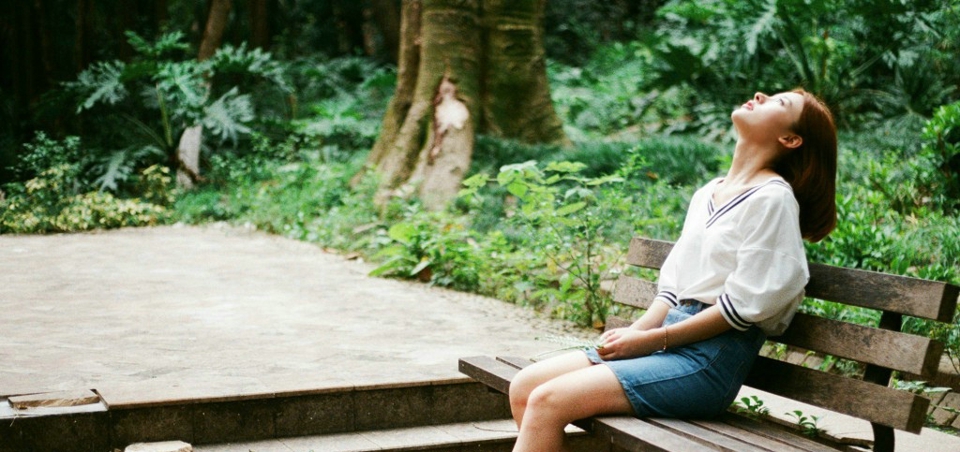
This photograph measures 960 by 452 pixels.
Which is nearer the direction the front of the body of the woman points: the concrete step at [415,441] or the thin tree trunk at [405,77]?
the concrete step

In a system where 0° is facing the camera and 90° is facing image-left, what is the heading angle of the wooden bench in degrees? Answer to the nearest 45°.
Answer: approximately 45°

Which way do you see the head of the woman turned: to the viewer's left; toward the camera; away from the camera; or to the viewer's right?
to the viewer's left

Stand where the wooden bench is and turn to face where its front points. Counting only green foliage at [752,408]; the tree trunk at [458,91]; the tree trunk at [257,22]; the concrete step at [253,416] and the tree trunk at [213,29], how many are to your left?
0

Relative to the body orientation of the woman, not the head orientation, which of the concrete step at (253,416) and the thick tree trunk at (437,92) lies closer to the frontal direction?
the concrete step

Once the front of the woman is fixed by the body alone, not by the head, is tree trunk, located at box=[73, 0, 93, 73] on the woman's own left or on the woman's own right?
on the woman's own right

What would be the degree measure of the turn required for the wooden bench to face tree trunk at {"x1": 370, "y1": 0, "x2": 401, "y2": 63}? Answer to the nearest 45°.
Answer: approximately 90° to its right

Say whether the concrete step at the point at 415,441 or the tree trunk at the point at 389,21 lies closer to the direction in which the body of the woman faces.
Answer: the concrete step

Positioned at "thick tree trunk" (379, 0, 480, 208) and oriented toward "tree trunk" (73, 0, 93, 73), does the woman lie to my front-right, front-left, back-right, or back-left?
back-left

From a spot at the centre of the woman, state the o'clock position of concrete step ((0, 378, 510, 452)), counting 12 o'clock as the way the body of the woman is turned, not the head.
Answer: The concrete step is roughly at 2 o'clock from the woman.

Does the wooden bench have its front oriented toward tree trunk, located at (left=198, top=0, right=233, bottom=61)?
no

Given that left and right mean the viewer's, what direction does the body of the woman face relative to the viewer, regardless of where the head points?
facing the viewer and to the left of the viewer

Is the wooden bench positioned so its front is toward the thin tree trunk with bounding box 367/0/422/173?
no

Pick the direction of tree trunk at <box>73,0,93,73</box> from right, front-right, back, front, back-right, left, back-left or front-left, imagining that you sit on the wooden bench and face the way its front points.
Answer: right

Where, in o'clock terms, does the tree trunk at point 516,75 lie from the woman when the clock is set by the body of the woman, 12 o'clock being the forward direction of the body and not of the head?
The tree trunk is roughly at 4 o'clock from the woman.

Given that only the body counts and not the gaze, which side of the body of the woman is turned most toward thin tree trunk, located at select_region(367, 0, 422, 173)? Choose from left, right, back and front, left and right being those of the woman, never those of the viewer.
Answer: right
